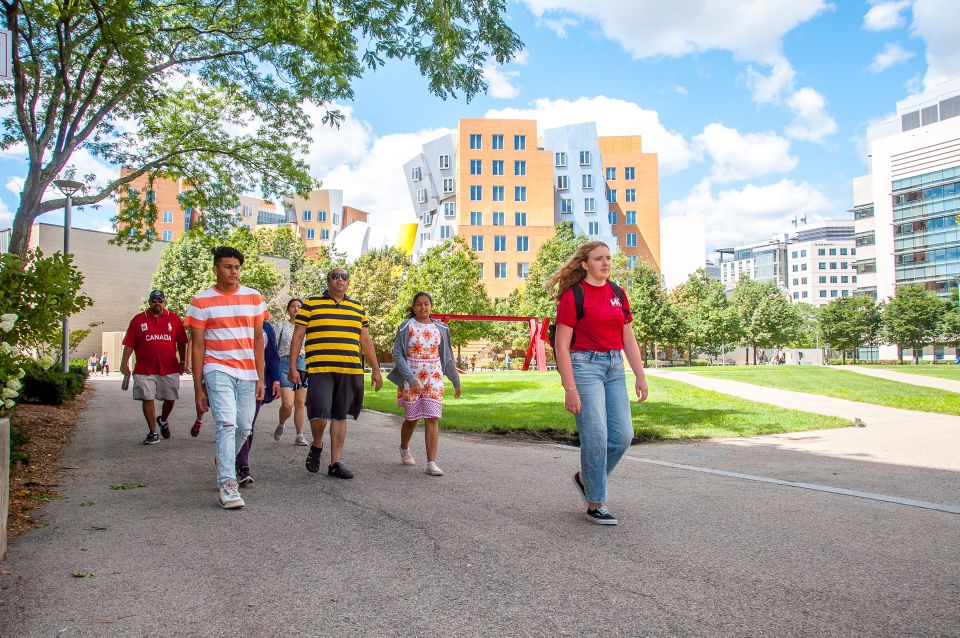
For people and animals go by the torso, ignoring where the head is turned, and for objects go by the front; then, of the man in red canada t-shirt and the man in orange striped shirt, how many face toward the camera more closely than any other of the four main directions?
2

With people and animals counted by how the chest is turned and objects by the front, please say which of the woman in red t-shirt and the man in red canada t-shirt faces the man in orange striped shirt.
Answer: the man in red canada t-shirt

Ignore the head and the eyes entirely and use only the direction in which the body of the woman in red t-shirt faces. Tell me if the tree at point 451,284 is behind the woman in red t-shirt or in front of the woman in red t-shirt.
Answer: behind

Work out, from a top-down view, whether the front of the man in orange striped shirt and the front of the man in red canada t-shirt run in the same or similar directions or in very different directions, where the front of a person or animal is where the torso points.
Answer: same or similar directions

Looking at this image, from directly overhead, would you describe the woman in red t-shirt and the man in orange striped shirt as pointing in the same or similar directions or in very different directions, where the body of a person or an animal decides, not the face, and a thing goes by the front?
same or similar directions

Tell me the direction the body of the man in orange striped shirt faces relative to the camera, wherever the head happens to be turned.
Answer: toward the camera

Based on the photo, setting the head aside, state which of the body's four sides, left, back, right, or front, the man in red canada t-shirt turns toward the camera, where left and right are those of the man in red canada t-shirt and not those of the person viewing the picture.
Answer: front

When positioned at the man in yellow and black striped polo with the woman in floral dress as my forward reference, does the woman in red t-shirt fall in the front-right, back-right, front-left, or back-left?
front-right

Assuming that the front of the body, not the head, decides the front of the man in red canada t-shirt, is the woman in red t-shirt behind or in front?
in front

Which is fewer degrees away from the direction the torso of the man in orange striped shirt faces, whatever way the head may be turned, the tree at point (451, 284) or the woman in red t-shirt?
the woman in red t-shirt

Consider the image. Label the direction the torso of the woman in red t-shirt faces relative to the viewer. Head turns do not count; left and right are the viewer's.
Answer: facing the viewer and to the right of the viewer

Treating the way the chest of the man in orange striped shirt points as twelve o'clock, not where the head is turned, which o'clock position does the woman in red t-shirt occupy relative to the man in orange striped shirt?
The woman in red t-shirt is roughly at 10 o'clock from the man in orange striped shirt.

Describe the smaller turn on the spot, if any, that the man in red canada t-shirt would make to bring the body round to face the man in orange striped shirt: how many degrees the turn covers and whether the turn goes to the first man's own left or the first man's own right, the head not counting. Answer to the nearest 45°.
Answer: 0° — they already face them

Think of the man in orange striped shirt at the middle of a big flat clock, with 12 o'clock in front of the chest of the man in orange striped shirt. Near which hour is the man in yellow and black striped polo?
The man in yellow and black striped polo is roughly at 8 o'clock from the man in orange striped shirt.

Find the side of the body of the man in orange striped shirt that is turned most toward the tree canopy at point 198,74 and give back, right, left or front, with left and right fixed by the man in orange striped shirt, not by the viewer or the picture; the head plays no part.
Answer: back

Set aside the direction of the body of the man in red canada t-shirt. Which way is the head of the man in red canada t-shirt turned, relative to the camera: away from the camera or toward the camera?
toward the camera
